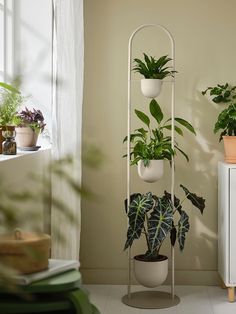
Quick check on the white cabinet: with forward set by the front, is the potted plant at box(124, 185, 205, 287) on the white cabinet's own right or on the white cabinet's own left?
on the white cabinet's own right

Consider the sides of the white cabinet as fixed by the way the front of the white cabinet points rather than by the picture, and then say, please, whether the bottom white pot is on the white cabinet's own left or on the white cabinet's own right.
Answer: on the white cabinet's own right

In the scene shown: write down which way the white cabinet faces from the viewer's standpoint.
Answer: facing the viewer

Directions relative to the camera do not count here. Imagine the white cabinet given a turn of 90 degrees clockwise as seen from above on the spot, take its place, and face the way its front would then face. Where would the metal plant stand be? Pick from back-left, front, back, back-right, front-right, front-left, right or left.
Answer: front

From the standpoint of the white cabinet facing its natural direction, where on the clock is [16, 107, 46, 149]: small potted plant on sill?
The small potted plant on sill is roughly at 2 o'clock from the white cabinet.
